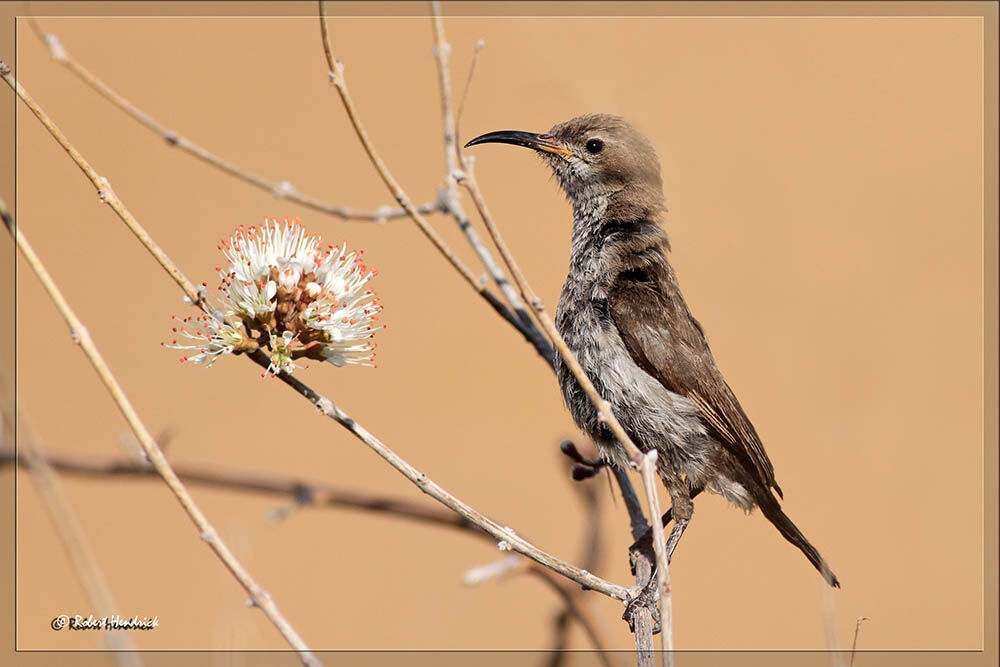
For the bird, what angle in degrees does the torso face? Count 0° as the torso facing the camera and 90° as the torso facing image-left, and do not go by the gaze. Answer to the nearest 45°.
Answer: approximately 90°
